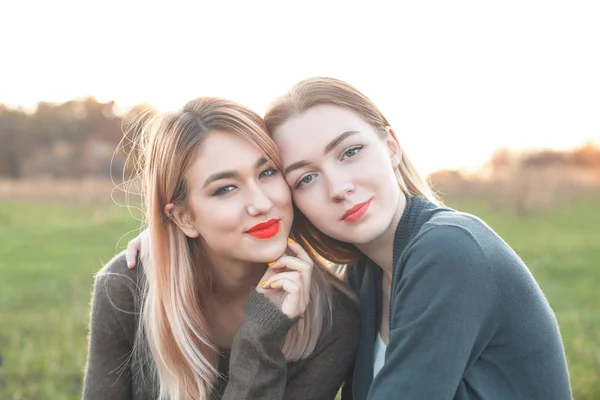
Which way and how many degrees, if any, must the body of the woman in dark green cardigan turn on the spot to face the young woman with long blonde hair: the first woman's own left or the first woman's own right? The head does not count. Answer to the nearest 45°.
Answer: approximately 90° to the first woman's own right

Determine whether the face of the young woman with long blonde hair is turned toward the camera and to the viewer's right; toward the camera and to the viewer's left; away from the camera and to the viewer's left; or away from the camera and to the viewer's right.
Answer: toward the camera and to the viewer's right

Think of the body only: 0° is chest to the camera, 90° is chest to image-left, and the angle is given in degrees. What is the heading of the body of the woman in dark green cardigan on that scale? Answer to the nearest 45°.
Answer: approximately 45°
